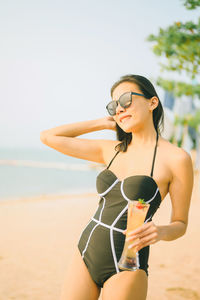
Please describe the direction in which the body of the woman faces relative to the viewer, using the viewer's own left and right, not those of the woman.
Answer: facing the viewer and to the left of the viewer

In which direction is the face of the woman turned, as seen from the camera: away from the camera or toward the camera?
toward the camera

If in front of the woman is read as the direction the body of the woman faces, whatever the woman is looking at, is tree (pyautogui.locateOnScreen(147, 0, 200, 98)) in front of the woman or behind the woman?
behind
